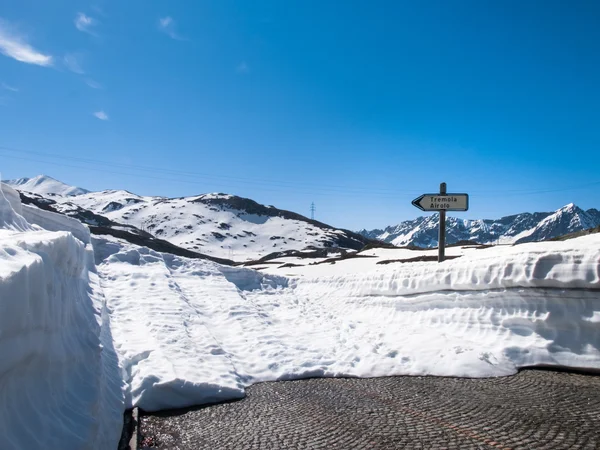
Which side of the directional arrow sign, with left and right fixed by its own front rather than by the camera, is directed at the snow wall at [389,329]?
front

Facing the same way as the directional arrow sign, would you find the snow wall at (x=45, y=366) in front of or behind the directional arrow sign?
in front

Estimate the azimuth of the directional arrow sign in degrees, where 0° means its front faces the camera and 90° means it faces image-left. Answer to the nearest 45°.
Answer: approximately 0°
